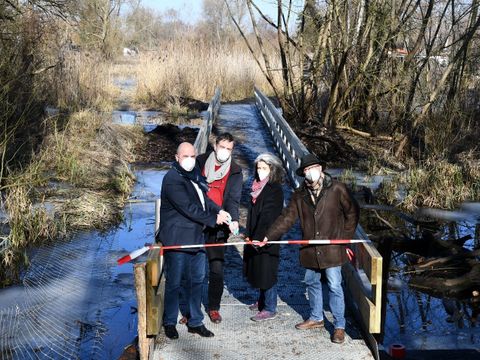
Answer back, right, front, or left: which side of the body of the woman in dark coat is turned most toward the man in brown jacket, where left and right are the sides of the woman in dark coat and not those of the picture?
left

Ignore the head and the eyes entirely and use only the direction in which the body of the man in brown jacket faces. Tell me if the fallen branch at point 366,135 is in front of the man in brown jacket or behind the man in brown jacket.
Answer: behind

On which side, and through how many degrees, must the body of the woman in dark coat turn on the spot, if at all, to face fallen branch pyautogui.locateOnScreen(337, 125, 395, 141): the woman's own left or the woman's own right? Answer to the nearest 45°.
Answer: approximately 135° to the woman's own right

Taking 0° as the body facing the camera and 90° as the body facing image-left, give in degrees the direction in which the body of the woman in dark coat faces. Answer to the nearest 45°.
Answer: approximately 45°

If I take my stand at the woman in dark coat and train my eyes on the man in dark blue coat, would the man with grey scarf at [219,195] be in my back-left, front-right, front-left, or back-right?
front-right

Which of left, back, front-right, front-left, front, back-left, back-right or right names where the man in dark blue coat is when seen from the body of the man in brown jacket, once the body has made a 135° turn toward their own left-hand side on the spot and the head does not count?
back

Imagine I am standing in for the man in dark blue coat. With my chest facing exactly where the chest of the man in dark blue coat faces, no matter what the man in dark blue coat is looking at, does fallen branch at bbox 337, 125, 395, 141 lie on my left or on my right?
on my left

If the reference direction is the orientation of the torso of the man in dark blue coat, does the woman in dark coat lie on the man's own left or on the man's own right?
on the man's own left

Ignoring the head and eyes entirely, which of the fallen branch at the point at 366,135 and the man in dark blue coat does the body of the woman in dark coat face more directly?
the man in dark blue coat

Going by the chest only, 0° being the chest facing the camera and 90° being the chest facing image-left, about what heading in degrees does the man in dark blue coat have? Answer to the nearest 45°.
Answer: approximately 315°

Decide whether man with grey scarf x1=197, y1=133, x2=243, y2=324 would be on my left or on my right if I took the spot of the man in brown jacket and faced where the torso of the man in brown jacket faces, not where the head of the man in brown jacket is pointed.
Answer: on my right

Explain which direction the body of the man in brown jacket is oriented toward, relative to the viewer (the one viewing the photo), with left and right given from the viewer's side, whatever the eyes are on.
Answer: facing the viewer and to the left of the viewer
